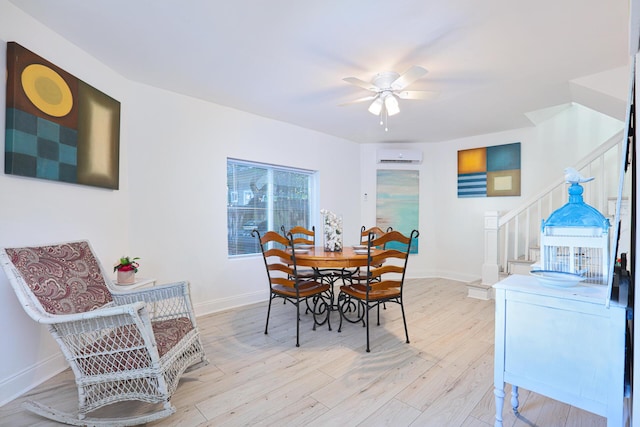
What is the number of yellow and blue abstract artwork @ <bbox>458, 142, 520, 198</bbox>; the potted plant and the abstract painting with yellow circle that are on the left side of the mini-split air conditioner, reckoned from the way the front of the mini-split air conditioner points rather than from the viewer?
1

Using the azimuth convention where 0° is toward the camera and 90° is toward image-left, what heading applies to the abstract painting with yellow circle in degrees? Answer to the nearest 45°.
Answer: approximately 315°

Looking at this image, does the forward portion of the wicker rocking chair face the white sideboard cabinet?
yes

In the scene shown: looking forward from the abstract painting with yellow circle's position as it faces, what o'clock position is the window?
The window is roughly at 10 o'clock from the abstract painting with yellow circle.

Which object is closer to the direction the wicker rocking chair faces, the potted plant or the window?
the window

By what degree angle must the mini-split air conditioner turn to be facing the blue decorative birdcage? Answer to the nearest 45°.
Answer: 0° — it already faces it

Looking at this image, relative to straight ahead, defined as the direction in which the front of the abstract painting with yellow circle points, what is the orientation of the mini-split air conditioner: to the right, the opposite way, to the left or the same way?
to the right

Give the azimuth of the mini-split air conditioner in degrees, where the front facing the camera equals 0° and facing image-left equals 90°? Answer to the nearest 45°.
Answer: approximately 0°

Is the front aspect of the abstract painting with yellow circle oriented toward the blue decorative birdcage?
yes

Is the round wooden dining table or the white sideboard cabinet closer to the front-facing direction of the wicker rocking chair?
the white sideboard cabinet

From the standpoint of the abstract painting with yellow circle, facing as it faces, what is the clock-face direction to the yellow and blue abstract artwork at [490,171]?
The yellow and blue abstract artwork is roughly at 11 o'clock from the abstract painting with yellow circle.
